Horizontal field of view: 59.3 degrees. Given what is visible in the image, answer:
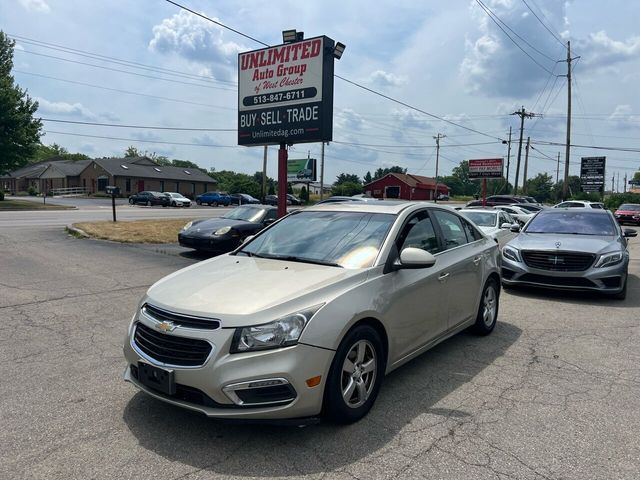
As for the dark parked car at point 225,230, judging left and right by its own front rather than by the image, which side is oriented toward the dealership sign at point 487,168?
back

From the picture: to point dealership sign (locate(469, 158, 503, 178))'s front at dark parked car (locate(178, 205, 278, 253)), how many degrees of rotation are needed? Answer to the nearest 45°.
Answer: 0° — it already faces it

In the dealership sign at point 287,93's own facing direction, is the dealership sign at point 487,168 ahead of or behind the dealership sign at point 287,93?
behind

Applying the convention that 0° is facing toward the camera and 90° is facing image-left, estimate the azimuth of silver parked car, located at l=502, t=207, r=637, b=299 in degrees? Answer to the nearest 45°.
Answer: approximately 0°

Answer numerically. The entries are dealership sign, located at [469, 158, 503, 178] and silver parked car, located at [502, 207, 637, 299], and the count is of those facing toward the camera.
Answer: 2

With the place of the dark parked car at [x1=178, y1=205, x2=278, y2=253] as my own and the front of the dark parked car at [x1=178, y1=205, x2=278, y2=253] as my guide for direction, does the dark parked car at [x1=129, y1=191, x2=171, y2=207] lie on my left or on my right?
on my right

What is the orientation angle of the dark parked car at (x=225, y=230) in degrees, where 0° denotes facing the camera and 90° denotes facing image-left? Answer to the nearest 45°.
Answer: approximately 45°

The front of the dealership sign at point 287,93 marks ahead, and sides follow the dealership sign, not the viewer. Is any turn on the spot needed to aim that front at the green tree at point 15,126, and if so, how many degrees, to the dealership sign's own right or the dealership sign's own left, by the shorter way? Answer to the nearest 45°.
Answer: approximately 90° to the dealership sign's own right

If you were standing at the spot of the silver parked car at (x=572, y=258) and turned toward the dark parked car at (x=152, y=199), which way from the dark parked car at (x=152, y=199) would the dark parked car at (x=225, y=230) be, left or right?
left
